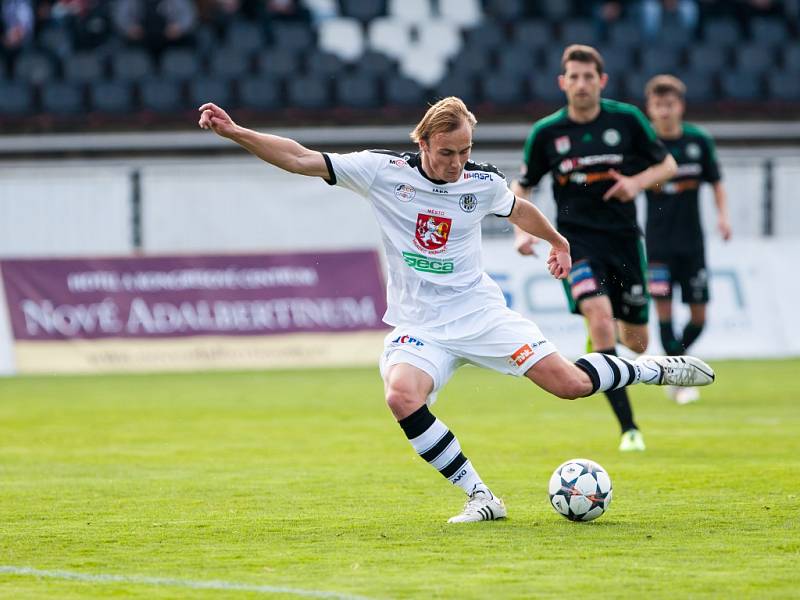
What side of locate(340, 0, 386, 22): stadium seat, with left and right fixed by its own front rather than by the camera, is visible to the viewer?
front

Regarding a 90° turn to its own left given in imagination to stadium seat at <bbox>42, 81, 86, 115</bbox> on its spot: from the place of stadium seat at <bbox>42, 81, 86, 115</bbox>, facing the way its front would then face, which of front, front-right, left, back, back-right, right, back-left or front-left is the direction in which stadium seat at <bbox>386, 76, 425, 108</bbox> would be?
front

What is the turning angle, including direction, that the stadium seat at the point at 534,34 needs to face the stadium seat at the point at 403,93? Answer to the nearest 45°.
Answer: approximately 45° to its right

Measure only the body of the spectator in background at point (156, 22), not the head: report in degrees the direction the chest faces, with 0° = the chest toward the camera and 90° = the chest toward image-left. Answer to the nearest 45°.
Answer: approximately 0°

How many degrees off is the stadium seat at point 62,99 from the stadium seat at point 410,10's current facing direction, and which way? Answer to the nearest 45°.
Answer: approximately 45° to its right

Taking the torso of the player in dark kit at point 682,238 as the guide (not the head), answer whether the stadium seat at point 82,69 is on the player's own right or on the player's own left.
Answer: on the player's own right

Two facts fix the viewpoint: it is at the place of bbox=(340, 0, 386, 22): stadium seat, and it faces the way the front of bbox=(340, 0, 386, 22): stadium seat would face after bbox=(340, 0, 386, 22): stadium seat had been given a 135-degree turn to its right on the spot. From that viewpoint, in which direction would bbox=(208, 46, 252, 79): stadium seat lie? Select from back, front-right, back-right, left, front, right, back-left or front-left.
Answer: left

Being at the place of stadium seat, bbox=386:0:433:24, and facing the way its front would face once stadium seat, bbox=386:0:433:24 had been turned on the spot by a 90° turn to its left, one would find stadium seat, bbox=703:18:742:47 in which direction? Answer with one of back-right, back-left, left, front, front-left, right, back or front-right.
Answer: front

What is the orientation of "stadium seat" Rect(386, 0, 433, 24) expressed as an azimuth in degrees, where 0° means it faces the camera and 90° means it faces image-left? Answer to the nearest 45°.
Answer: approximately 0°
